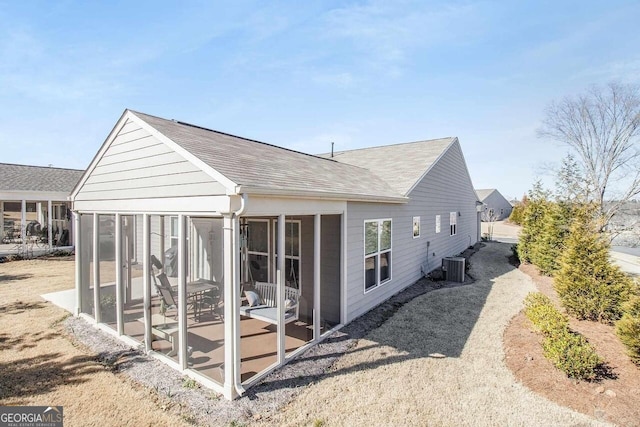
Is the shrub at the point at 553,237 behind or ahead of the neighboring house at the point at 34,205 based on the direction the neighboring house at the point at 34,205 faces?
ahead

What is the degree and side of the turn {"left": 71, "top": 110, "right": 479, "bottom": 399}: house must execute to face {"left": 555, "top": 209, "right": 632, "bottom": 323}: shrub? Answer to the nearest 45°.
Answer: approximately 45° to its right

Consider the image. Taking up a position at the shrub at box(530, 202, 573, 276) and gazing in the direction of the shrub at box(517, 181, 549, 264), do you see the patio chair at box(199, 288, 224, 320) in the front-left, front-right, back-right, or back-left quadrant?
back-left

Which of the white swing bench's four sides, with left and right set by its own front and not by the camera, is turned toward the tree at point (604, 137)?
back

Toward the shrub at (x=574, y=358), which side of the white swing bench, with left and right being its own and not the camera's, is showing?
left

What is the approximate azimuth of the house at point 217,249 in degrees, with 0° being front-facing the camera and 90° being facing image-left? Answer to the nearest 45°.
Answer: approximately 225°

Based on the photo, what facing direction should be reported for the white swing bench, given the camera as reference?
facing the viewer and to the left of the viewer

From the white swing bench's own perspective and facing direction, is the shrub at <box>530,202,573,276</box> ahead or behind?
behind
